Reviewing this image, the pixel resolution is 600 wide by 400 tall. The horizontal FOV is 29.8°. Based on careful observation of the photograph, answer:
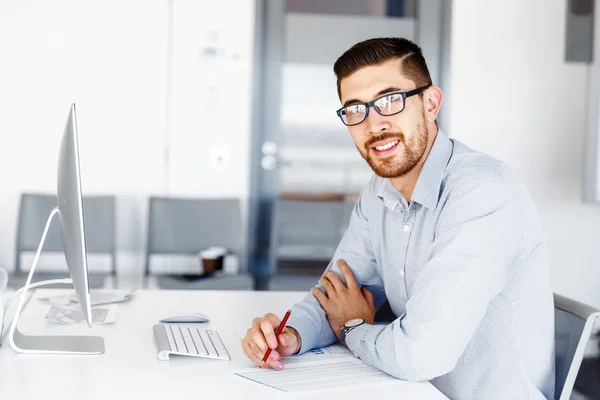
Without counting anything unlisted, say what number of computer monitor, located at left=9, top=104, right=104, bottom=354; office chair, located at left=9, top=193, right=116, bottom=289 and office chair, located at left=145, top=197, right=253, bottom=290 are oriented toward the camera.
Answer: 2

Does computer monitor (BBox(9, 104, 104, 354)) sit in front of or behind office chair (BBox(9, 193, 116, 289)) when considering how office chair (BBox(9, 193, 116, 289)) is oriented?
in front

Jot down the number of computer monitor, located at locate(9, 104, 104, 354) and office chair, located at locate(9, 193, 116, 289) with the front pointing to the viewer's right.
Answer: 1

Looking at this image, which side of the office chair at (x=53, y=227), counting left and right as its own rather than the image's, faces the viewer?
front

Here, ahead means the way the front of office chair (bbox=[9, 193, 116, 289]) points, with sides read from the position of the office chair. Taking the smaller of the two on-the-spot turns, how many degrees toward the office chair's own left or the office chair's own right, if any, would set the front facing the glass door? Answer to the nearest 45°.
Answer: approximately 90° to the office chair's own left

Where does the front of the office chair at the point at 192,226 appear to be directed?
toward the camera

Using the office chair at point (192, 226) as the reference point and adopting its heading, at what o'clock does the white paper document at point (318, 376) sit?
The white paper document is roughly at 12 o'clock from the office chair.

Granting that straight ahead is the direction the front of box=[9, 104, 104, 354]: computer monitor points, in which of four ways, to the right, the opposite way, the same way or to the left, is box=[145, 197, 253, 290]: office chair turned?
to the right

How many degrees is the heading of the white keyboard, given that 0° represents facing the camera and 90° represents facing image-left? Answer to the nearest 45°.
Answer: approximately 270°

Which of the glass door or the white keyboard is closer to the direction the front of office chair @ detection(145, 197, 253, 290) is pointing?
the white keyboard

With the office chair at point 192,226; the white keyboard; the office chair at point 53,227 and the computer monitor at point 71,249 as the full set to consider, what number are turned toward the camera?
2

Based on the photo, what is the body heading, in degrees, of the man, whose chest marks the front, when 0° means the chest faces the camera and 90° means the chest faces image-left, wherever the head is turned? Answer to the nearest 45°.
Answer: approximately 45°

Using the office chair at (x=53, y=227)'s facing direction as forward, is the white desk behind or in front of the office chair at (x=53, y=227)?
in front

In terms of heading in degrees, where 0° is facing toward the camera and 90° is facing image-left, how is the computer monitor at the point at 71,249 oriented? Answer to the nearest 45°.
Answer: approximately 270°
